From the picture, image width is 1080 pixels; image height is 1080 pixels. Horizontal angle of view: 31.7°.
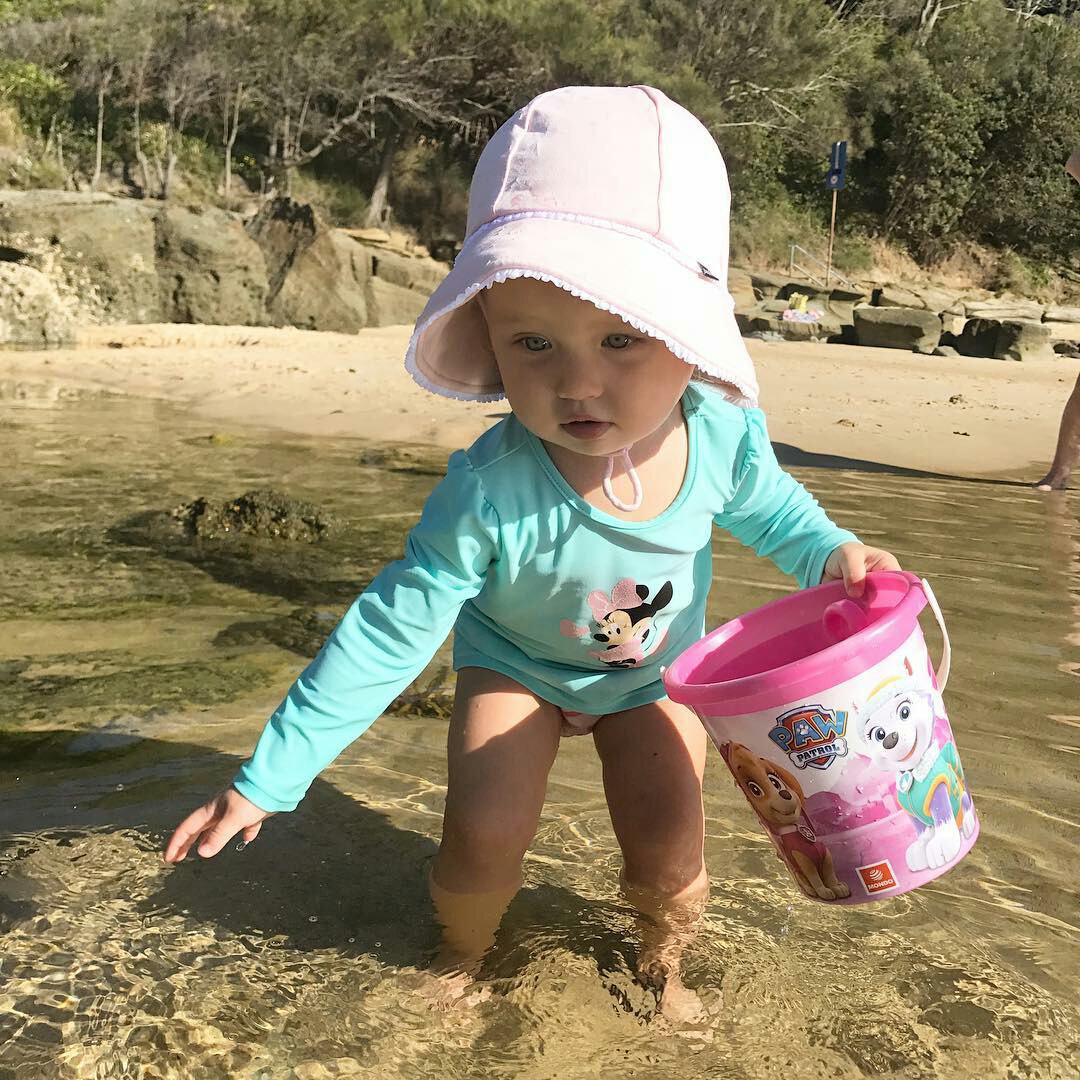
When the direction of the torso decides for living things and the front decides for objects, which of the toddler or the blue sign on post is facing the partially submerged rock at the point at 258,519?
the blue sign on post

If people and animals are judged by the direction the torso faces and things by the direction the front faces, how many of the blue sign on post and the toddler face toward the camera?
2

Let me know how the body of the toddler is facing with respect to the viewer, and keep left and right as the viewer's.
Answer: facing the viewer

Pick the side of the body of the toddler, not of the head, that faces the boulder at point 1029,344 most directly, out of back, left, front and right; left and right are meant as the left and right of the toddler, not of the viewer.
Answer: back

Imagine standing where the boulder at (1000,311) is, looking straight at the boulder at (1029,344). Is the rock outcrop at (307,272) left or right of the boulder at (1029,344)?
right

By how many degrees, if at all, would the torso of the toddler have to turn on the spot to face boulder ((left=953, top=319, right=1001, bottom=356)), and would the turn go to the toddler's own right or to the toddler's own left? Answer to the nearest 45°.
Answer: approximately 180°

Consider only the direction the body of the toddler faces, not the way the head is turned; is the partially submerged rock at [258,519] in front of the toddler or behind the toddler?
behind

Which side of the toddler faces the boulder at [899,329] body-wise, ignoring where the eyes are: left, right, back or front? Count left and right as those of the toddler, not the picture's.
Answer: back

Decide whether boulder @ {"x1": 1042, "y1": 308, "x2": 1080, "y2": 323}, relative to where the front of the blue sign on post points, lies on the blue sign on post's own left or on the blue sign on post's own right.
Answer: on the blue sign on post's own left

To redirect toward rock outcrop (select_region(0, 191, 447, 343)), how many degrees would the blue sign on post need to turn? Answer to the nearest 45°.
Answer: approximately 45° to its right

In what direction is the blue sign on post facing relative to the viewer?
toward the camera

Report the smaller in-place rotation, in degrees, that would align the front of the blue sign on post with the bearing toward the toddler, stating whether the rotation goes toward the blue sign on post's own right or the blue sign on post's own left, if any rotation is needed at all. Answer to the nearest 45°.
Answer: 0° — it already faces them

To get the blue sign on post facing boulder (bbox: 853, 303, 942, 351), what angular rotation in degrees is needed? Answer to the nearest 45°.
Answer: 0° — it already faces it

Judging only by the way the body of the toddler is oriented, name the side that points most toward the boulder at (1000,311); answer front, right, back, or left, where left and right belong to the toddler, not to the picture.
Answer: back

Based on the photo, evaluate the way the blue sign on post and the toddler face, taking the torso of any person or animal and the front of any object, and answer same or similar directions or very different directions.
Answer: same or similar directions

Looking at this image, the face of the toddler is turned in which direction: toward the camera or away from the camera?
toward the camera
